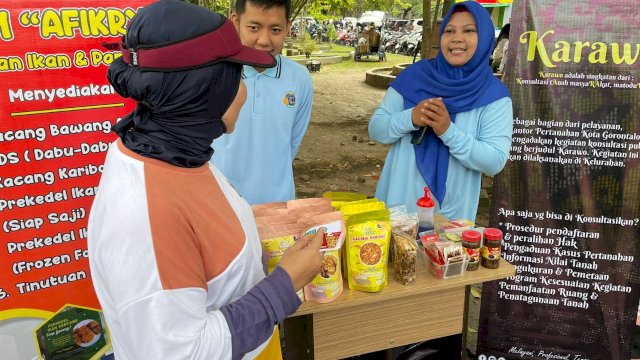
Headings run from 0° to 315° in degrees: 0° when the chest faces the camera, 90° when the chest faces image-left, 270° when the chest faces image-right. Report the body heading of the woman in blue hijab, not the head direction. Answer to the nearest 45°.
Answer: approximately 45°

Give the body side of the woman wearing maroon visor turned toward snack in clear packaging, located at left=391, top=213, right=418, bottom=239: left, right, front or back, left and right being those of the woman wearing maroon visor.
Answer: front

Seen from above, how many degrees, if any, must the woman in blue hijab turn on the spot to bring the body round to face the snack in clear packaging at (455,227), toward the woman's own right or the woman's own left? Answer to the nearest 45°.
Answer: approximately 45° to the woman's own left

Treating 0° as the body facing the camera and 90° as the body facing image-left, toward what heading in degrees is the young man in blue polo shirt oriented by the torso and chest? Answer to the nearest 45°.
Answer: approximately 0°

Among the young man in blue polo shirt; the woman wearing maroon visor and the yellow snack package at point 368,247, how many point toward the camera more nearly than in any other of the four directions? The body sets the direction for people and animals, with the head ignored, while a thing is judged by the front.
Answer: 2

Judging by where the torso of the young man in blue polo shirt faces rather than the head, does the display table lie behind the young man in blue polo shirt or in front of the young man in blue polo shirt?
in front

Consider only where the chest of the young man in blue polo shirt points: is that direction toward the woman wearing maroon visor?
yes

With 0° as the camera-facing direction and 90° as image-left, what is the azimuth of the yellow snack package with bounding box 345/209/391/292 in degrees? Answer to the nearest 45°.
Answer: approximately 0°

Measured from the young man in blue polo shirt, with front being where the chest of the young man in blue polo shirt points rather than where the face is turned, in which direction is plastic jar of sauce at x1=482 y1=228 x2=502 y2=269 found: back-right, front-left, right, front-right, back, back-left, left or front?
front-left

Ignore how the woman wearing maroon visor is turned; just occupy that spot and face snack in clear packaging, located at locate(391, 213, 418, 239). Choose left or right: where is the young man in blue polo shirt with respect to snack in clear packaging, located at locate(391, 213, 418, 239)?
left

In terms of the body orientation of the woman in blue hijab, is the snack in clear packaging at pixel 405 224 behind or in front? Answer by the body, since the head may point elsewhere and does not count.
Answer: in front

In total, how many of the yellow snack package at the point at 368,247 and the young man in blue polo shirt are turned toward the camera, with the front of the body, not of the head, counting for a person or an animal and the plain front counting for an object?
2

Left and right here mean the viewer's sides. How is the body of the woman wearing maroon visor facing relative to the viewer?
facing away from the viewer and to the right of the viewer

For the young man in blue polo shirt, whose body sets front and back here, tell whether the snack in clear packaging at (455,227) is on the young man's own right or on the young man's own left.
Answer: on the young man's own left
